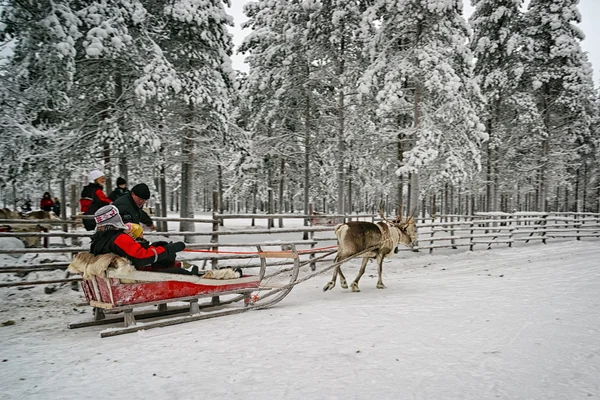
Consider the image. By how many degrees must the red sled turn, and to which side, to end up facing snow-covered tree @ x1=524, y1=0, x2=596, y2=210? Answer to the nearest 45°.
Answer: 0° — it already faces it

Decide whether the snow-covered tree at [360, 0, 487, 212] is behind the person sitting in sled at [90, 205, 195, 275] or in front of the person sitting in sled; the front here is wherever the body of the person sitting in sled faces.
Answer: in front

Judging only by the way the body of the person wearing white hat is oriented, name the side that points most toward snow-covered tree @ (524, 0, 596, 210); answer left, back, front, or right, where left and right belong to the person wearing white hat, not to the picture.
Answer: front

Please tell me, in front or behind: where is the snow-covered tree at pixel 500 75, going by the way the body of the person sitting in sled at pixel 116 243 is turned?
in front

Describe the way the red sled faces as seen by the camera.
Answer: facing away from the viewer and to the right of the viewer

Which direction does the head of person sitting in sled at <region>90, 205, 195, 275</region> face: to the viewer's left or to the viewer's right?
to the viewer's right

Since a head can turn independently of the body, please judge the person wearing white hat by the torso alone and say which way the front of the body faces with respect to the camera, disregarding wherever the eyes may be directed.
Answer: to the viewer's right

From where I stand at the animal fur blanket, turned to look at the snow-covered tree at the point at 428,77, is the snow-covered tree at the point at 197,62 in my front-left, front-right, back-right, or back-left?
front-left
